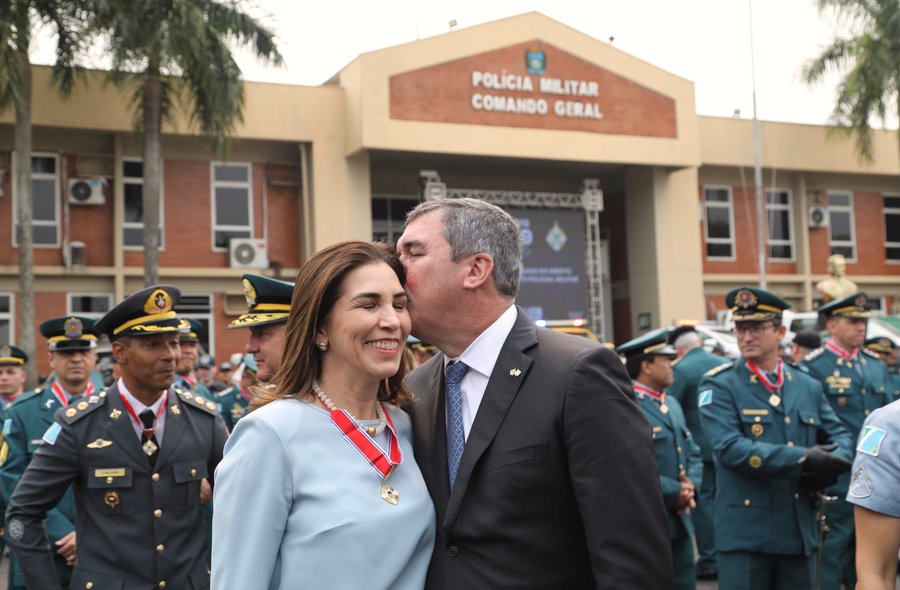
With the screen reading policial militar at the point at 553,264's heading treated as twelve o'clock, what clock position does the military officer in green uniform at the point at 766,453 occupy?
The military officer in green uniform is roughly at 12 o'clock from the screen reading policial militar.

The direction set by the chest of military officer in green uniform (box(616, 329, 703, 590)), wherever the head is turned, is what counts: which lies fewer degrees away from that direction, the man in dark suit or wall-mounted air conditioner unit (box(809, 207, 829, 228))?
the man in dark suit

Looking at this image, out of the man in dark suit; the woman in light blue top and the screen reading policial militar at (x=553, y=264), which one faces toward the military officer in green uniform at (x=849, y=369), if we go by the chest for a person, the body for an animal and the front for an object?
the screen reading policial militar

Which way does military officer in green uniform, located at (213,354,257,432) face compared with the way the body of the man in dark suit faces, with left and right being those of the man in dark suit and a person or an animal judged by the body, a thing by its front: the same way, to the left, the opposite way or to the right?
to the left

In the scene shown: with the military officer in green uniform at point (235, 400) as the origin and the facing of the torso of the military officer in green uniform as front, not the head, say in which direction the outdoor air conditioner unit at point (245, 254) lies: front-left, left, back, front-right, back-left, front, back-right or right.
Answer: back-left

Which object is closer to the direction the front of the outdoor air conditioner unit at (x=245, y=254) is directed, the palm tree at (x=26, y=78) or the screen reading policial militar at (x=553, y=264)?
the palm tree

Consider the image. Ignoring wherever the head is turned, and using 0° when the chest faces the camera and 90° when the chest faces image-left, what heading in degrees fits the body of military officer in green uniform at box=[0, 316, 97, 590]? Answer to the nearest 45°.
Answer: approximately 0°

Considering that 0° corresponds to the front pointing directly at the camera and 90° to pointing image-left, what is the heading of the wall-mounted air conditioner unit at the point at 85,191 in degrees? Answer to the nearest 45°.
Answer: approximately 0°
